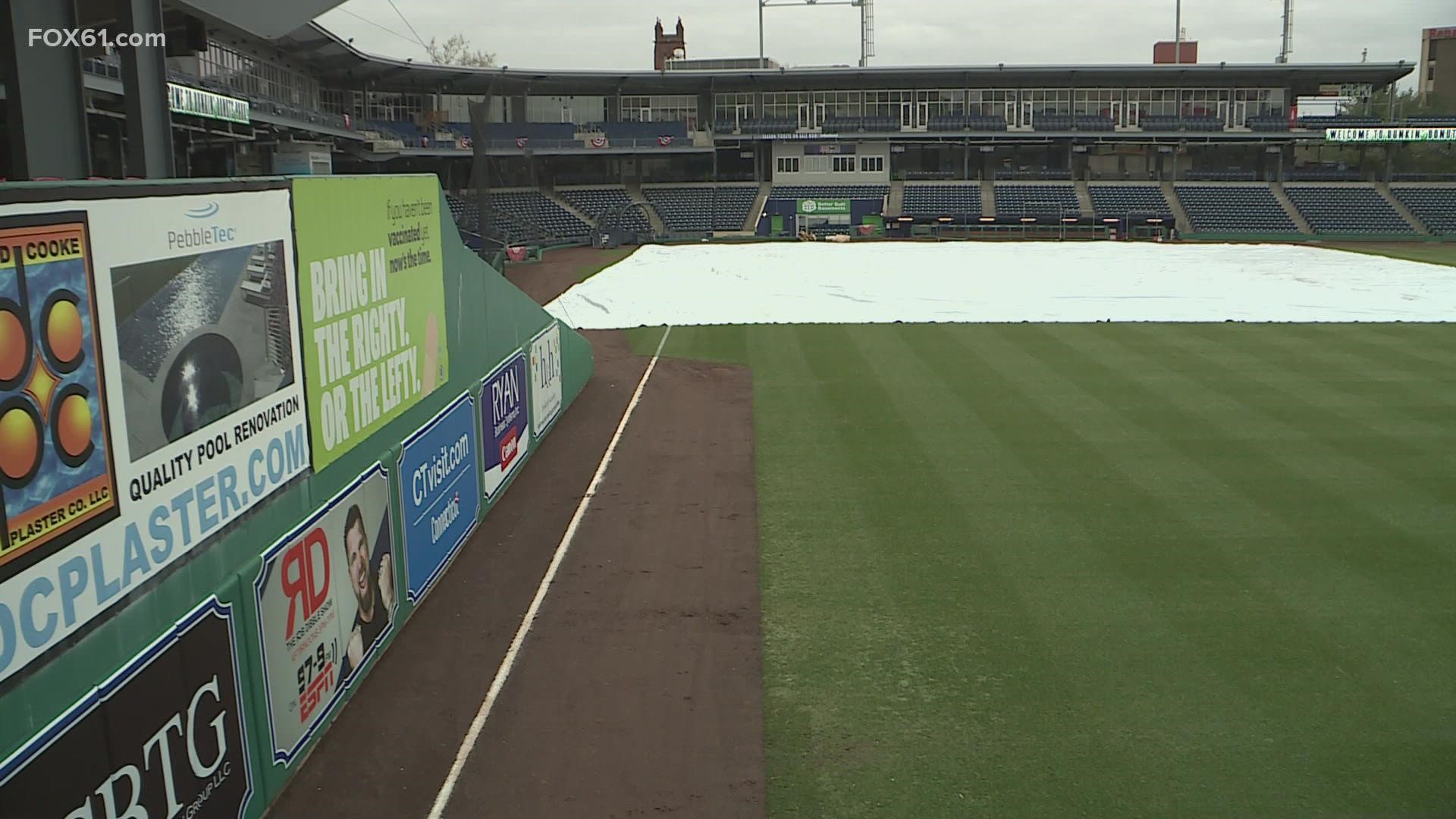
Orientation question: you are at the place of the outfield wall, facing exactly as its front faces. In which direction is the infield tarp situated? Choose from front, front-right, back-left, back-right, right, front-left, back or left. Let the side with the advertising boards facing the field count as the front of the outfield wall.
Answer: left

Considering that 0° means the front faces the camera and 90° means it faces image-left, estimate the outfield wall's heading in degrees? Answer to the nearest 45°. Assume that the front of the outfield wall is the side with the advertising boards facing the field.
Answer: approximately 315°
